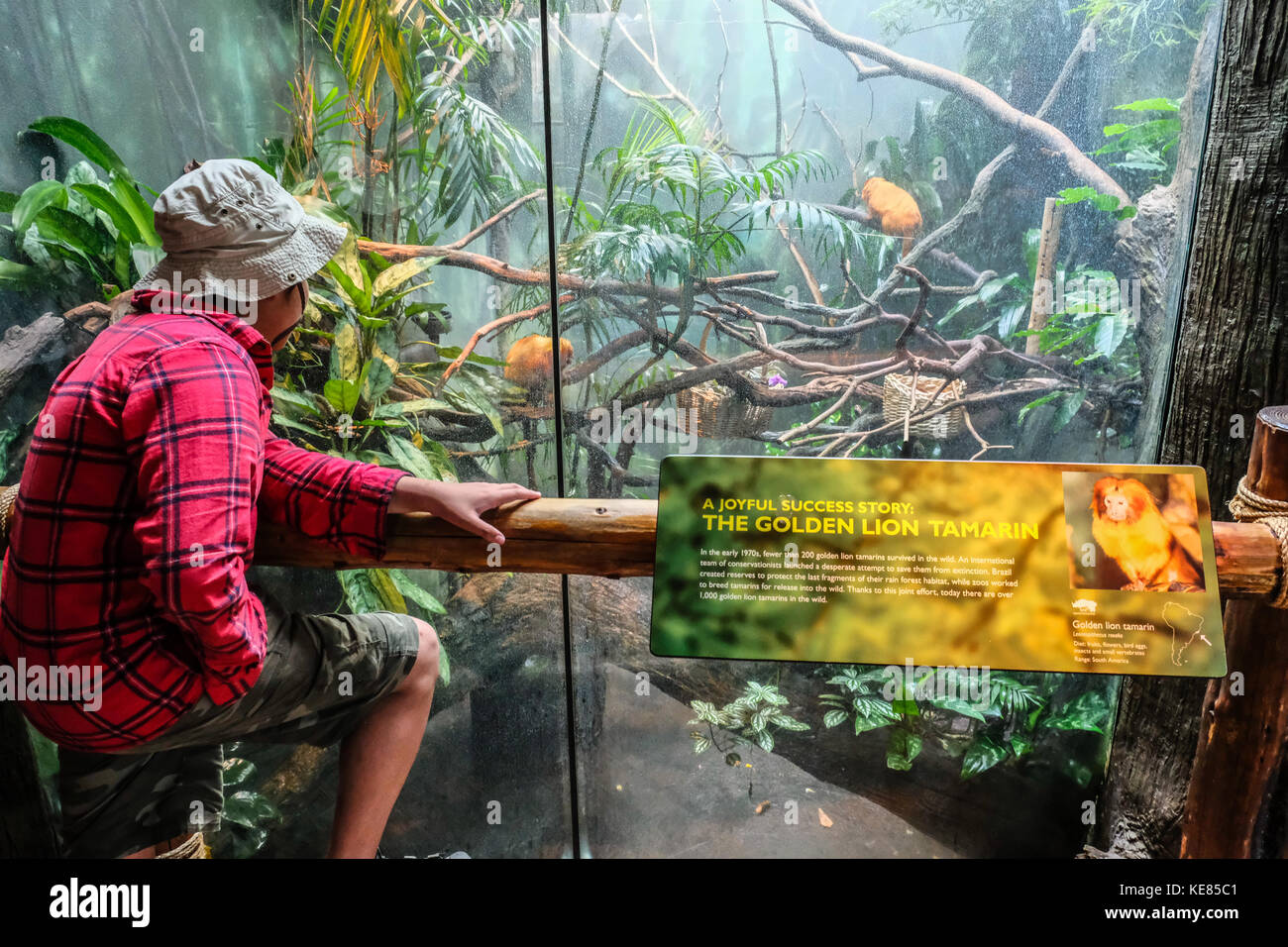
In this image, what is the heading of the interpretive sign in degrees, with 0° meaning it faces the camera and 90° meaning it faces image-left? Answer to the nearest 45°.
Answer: approximately 0°

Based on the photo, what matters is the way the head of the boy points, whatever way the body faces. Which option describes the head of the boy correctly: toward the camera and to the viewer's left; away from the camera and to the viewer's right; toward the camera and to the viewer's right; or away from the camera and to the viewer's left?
away from the camera and to the viewer's right

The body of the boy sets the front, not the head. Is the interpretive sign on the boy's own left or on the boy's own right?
on the boy's own right

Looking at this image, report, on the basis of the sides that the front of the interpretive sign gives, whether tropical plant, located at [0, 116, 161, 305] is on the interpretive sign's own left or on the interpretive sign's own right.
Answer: on the interpretive sign's own right

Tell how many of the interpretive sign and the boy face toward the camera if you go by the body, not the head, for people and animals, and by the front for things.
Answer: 1

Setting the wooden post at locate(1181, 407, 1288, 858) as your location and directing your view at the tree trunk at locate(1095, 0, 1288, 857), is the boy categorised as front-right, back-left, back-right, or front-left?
back-left

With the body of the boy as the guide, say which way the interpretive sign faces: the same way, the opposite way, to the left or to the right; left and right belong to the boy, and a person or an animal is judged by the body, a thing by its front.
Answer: the opposite way

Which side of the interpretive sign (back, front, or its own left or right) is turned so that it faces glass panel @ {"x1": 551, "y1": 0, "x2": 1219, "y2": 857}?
back

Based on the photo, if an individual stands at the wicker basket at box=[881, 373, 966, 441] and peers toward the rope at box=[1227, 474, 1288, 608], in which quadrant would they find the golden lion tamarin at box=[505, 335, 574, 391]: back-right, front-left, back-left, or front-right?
back-right

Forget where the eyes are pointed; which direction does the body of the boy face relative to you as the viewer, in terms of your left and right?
facing away from the viewer and to the right of the viewer
